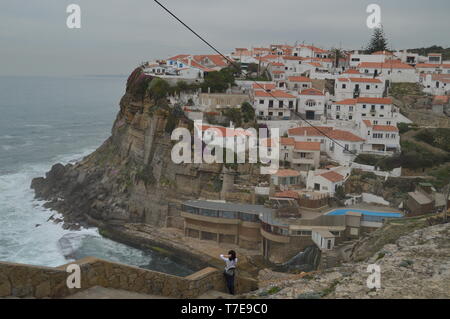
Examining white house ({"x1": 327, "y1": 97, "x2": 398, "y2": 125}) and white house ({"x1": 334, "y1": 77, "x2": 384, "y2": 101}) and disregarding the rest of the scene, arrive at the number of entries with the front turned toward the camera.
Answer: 2

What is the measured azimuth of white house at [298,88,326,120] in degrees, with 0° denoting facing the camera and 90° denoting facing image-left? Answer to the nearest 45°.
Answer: approximately 0°

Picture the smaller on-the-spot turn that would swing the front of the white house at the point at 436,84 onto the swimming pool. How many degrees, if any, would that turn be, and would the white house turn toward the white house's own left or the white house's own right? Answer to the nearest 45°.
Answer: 0° — it already faces it

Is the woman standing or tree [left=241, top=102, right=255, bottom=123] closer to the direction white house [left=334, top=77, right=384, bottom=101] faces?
the woman standing

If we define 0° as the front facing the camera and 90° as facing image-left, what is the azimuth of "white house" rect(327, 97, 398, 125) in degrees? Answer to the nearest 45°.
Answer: approximately 0°

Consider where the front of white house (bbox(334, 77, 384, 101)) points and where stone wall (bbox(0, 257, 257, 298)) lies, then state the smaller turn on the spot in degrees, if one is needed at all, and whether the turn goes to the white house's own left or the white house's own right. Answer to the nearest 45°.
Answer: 0° — it already faces it

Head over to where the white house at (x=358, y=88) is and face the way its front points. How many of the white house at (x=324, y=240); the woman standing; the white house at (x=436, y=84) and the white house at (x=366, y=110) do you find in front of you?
3
